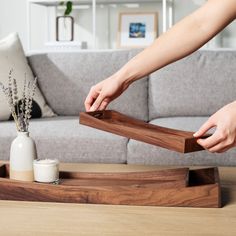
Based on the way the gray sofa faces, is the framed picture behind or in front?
behind

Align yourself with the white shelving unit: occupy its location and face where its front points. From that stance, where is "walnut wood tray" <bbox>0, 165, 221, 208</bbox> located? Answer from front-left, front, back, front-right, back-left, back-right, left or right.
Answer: front

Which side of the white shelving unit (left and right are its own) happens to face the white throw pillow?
front

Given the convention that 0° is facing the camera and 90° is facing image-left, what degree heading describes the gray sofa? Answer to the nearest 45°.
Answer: approximately 0°

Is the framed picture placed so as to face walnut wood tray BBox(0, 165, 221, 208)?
yes

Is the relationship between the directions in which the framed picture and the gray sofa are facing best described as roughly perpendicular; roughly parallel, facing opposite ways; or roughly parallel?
roughly parallel

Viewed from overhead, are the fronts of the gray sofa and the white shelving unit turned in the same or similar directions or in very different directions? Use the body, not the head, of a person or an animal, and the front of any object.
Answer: same or similar directions

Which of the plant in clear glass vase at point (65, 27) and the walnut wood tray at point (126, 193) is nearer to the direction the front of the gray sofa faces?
the walnut wood tray

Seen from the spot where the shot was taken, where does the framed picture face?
facing the viewer

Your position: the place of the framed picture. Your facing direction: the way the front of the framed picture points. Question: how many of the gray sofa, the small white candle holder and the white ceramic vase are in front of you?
3

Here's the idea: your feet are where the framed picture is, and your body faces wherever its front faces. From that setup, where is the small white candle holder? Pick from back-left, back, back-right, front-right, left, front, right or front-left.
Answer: front

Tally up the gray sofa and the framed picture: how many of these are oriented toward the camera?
2

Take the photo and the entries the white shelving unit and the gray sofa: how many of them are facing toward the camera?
2

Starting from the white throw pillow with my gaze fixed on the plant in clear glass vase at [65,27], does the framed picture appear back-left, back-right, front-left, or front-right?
front-right

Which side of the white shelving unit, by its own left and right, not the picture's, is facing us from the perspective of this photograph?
front
